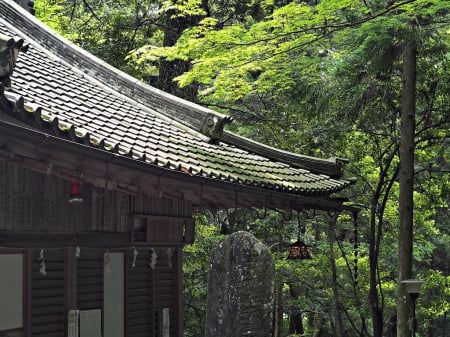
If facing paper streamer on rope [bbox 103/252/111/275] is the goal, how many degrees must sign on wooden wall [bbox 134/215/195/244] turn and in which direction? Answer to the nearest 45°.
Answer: approximately 45° to its right

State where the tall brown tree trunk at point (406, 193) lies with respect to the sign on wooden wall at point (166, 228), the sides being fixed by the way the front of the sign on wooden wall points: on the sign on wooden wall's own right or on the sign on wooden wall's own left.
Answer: on the sign on wooden wall's own left

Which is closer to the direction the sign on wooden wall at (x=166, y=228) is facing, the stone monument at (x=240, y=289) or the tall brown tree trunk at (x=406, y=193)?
the stone monument

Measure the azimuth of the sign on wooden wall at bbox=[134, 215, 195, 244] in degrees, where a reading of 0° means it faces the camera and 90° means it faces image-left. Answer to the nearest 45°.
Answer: approximately 0°

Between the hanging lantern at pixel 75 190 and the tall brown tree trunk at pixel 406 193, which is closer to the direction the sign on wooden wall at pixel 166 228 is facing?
the hanging lantern
